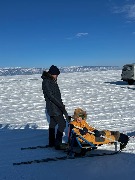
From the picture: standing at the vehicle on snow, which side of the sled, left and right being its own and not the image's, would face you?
left

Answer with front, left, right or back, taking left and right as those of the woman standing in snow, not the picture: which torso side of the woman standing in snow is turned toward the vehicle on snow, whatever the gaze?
left

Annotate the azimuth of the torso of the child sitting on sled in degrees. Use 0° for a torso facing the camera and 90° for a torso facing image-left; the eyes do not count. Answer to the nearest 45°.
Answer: approximately 270°

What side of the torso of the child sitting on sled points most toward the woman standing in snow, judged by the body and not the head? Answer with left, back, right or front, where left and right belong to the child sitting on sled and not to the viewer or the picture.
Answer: back

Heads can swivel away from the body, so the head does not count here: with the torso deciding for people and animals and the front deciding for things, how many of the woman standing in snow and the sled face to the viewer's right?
2

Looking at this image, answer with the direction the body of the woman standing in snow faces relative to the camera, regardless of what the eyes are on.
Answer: to the viewer's right

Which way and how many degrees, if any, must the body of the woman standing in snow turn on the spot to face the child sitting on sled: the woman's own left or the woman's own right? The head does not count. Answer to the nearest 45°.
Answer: approximately 45° to the woman's own right

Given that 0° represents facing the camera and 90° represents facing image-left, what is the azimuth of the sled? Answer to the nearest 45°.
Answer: approximately 270°
